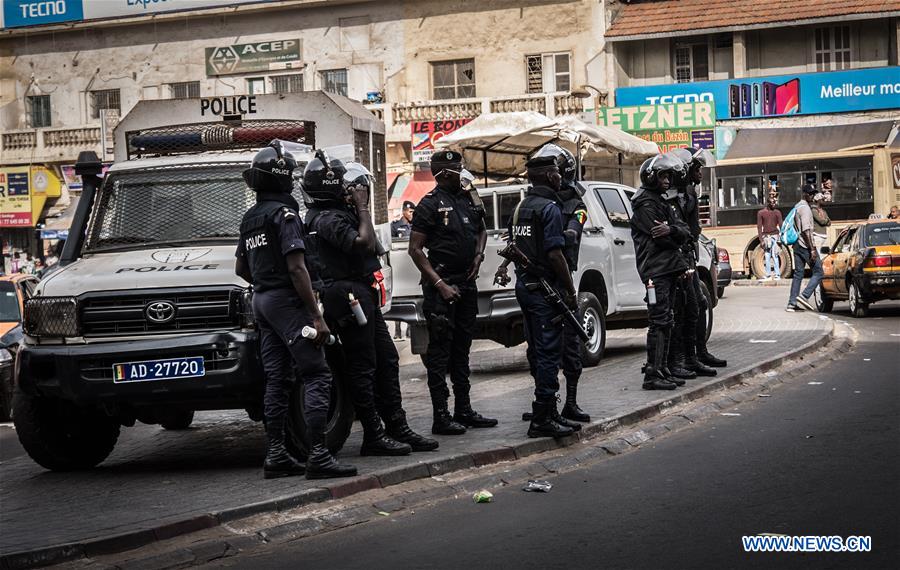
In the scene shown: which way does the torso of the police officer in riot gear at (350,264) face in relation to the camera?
to the viewer's right

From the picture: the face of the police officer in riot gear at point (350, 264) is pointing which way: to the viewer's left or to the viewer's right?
to the viewer's right

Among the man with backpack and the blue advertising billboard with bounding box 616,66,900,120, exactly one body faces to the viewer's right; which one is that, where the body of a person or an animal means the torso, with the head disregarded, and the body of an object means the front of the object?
the man with backpack

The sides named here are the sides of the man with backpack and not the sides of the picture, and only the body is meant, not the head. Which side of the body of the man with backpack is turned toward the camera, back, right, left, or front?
right

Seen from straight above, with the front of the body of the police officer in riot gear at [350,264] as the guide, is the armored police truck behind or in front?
behind

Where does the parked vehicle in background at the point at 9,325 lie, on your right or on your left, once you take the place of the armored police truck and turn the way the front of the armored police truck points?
on your right
